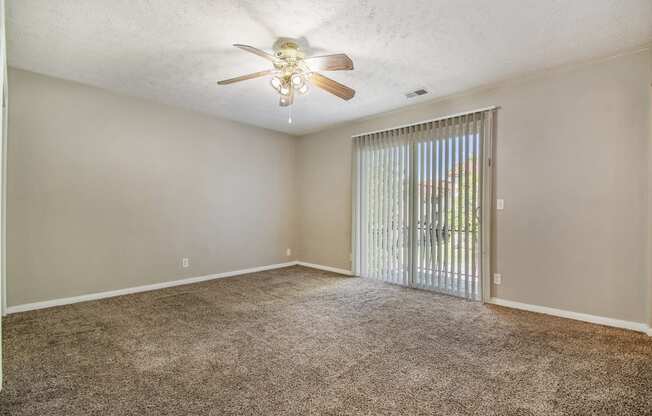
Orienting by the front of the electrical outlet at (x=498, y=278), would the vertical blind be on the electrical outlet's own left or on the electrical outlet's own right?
on the electrical outlet's own right

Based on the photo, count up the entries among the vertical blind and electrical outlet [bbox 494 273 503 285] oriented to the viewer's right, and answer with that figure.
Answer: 0

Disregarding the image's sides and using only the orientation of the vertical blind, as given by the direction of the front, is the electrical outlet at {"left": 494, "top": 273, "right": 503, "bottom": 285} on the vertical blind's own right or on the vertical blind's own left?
on the vertical blind's own left

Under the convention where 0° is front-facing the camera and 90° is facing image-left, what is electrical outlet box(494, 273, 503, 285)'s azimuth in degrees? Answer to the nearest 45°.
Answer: approximately 0°
